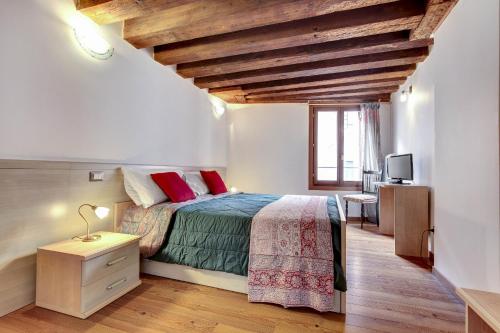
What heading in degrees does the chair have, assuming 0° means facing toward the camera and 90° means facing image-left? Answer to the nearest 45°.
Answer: approximately 45°

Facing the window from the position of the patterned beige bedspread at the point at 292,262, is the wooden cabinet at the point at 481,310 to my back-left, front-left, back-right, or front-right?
back-right

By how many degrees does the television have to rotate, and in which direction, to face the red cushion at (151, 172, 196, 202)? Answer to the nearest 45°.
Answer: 0° — it already faces it

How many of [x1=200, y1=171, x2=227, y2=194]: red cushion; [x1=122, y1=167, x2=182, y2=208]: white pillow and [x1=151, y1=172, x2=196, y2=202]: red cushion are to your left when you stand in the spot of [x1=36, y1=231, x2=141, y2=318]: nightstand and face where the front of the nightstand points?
3

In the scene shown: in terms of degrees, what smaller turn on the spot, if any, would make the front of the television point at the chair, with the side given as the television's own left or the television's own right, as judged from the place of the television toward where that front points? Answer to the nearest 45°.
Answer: approximately 90° to the television's own right

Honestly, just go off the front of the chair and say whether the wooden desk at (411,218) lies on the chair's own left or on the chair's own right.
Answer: on the chair's own left

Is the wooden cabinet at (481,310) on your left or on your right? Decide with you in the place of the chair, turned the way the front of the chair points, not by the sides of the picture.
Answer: on your left

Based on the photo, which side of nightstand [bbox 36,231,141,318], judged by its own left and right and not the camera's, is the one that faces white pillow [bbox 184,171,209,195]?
left
